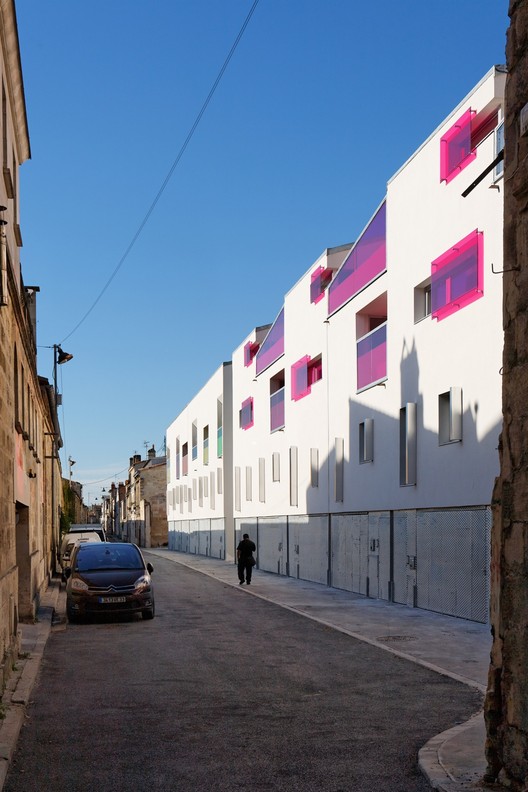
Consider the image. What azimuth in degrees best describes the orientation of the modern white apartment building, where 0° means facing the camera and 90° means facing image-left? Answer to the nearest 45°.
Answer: approximately 45°

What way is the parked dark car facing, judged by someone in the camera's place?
facing the viewer

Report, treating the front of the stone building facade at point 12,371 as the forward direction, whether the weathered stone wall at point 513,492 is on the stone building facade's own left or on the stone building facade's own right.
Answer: on the stone building facade's own right

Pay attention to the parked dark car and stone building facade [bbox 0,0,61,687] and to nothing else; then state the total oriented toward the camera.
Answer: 1

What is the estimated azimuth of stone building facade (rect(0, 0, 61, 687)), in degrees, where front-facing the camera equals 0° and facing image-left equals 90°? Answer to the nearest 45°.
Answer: approximately 270°

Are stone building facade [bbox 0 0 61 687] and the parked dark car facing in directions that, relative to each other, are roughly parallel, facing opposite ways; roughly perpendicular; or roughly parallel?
roughly perpendicular

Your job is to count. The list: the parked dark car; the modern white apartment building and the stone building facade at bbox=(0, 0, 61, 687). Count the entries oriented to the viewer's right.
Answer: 1

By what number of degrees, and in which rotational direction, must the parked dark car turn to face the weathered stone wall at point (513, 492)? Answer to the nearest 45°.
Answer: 0° — it already faces it

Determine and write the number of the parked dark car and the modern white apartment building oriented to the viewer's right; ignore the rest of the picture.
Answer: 0

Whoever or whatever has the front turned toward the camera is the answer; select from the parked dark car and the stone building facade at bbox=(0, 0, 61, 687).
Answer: the parked dark car
